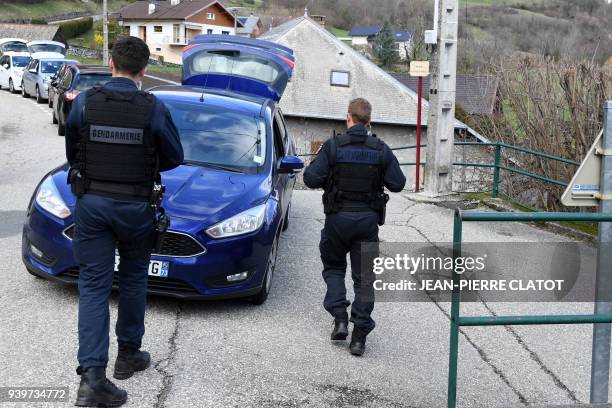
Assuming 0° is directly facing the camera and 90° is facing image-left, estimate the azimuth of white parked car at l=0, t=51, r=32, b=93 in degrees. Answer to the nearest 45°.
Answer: approximately 315°

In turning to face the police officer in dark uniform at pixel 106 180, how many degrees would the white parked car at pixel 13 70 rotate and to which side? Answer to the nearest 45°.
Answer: approximately 45° to its right

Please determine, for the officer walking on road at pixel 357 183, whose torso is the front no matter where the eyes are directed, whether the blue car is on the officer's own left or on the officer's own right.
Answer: on the officer's own left

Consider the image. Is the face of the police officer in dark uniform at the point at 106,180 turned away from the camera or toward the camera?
away from the camera

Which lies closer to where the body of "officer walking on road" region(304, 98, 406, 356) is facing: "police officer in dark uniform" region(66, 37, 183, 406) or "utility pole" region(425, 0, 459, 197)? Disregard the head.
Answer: the utility pole

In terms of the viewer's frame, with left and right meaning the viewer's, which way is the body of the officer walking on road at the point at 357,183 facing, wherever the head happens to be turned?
facing away from the viewer

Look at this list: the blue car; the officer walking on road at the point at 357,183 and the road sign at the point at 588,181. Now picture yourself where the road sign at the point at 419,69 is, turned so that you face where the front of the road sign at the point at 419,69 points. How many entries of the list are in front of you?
3

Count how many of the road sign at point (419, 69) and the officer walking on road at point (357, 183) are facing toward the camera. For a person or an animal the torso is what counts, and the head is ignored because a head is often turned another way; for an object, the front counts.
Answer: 1

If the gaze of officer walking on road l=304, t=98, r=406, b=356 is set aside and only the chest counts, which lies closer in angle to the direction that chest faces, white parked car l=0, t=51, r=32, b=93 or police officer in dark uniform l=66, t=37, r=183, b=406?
the white parked car
